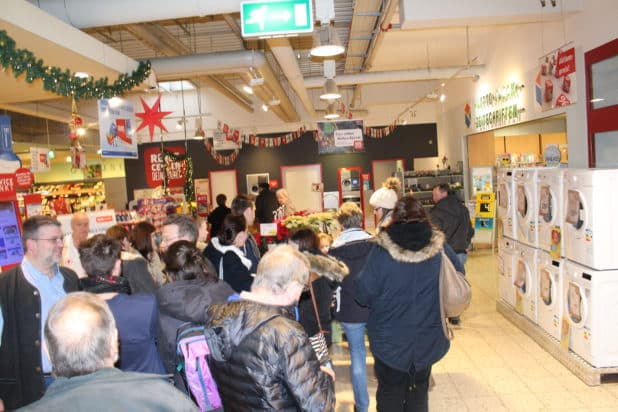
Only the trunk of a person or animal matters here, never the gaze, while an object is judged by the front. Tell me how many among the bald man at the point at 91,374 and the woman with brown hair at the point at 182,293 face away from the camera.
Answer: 2

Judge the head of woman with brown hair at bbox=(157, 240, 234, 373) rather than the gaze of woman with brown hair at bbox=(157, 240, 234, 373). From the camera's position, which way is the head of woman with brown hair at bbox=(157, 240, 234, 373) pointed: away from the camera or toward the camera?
away from the camera

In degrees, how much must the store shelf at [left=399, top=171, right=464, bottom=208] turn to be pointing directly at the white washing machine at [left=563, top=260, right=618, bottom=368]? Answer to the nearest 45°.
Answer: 0° — it already faces it

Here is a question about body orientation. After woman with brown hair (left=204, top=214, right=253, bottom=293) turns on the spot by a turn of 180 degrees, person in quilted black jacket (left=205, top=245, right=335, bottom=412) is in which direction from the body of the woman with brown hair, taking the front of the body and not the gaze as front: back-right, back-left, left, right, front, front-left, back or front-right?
front-left

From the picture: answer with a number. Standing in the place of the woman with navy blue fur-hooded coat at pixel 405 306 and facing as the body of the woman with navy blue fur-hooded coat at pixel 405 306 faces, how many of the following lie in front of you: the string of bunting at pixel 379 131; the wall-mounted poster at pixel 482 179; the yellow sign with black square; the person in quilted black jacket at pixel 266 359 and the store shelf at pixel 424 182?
4

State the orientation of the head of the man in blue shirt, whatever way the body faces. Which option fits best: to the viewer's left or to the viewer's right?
to the viewer's right

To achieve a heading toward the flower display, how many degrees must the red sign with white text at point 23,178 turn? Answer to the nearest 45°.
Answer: approximately 135° to its left

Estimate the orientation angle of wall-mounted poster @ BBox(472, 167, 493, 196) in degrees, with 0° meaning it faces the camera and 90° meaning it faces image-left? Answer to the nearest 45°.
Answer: approximately 0°

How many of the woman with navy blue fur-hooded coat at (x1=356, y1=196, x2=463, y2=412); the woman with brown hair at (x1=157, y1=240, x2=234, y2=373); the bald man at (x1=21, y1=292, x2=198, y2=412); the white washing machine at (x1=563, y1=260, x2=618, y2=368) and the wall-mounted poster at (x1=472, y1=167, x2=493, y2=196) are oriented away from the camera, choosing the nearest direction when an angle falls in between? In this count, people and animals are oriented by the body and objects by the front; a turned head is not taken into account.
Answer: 3

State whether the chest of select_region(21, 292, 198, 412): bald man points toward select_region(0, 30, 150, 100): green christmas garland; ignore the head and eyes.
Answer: yes

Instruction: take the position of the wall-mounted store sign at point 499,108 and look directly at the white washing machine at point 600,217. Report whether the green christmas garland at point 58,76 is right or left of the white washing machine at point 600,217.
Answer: right

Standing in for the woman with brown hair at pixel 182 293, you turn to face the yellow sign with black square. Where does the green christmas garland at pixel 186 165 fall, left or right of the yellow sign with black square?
left
